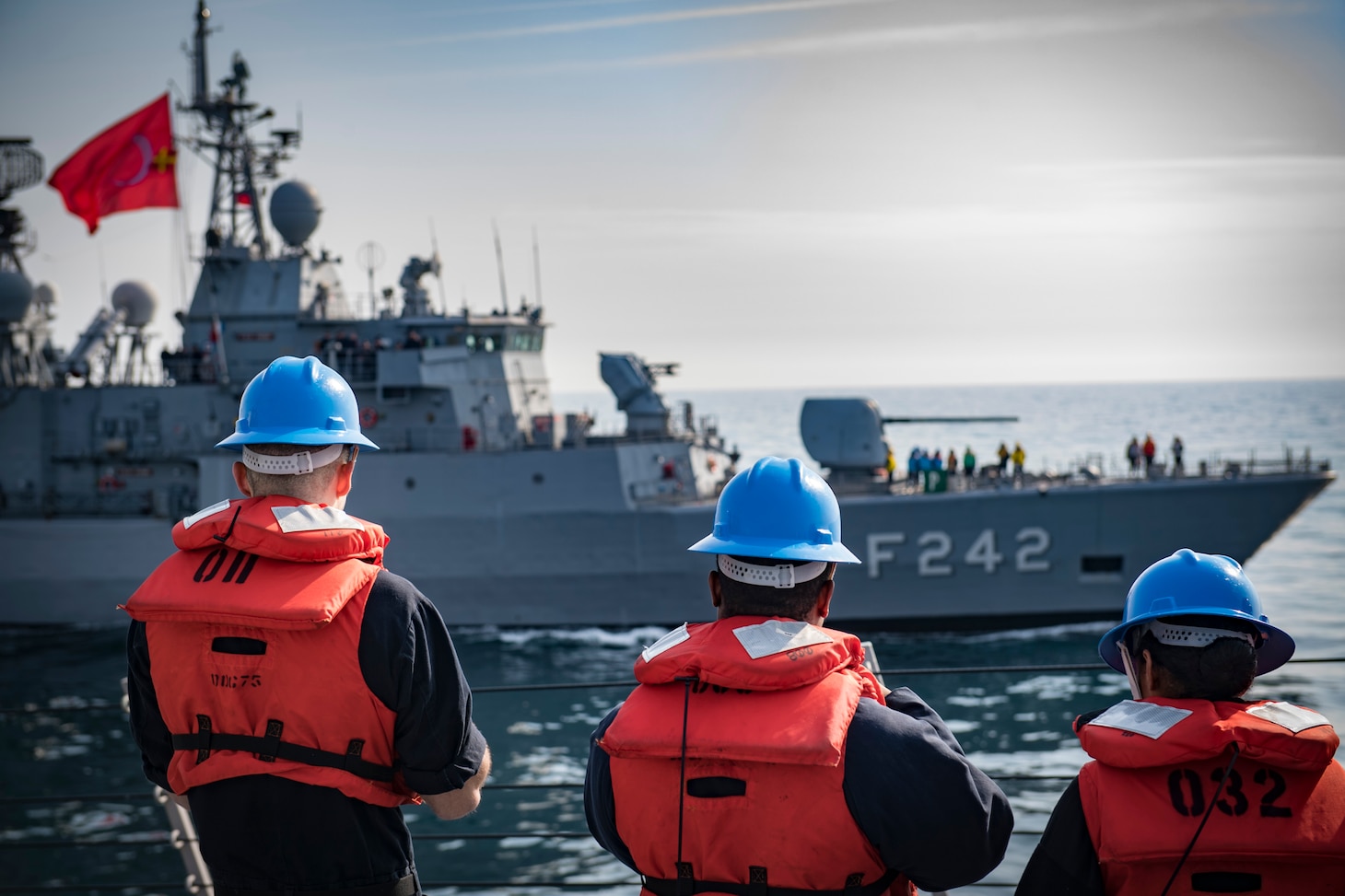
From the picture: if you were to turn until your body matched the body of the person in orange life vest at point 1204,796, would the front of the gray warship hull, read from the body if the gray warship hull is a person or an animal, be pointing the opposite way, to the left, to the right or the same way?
to the right

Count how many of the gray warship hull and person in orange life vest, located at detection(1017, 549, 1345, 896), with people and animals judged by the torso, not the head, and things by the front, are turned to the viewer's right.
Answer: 1

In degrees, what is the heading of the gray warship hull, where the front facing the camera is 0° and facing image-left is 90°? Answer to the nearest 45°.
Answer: approximately 270°

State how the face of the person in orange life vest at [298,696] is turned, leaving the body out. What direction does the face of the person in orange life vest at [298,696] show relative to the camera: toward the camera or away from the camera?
away from the camera

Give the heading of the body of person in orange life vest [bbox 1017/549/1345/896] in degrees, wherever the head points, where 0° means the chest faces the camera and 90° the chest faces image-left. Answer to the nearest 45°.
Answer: approximately 180°

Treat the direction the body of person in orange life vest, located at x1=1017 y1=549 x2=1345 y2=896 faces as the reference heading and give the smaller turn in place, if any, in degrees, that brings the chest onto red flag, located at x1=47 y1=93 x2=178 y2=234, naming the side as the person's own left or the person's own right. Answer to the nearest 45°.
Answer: approximately 45° to the person's own left

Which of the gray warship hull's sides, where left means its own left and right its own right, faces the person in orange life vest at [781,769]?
right

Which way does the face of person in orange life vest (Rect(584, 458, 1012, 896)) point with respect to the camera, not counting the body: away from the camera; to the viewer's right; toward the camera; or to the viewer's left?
away from the camera

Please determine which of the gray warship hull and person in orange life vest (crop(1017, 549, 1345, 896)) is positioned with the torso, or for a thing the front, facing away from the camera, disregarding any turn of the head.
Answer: the person in orange life vest

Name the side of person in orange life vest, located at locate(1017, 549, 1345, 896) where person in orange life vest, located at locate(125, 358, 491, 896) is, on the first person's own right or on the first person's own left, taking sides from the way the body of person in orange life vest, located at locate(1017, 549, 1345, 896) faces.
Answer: on the first person's own left

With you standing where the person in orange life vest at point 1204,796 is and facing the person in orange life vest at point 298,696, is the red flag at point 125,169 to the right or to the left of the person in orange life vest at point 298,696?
right

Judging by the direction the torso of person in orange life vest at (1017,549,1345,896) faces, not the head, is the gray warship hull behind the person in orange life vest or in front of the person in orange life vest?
in front

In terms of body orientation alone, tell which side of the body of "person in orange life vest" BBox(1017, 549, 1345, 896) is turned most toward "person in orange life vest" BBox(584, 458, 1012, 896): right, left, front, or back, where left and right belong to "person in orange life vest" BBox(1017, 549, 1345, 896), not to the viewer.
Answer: left
